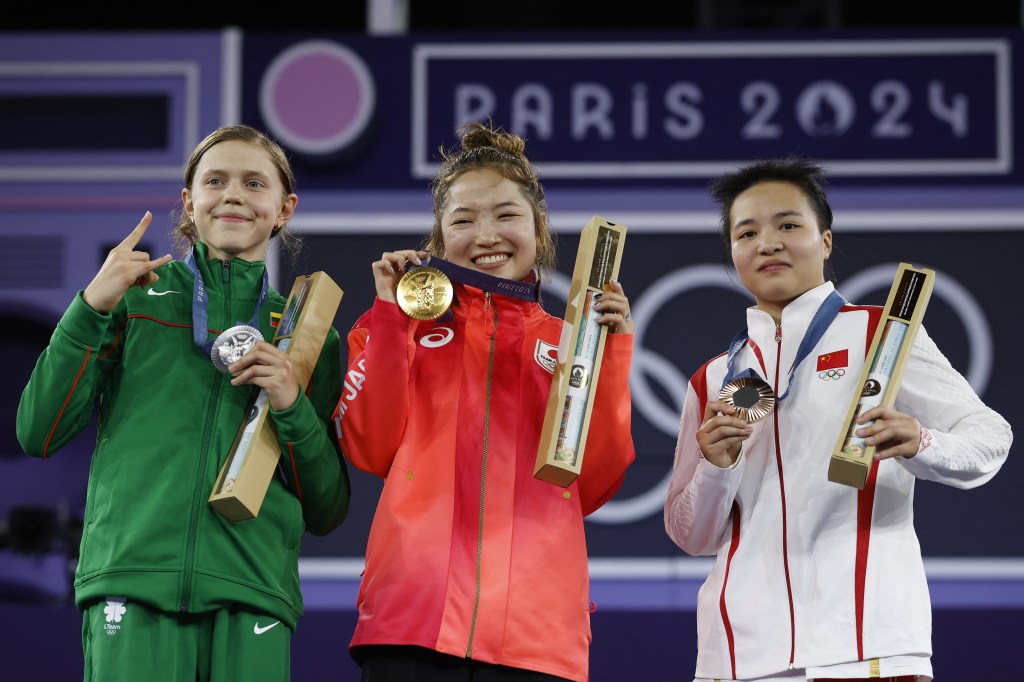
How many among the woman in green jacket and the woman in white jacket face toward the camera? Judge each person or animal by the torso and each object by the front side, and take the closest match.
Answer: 2

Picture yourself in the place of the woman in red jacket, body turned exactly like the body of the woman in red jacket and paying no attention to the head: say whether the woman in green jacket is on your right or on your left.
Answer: on your right

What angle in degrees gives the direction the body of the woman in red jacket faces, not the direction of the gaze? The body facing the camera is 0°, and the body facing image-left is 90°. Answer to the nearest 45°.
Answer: approximately 0°

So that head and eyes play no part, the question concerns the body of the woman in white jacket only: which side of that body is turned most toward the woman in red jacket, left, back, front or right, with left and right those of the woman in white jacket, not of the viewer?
right

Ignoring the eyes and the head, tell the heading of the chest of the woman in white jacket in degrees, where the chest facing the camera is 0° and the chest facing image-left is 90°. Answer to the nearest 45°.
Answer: approximately 0°

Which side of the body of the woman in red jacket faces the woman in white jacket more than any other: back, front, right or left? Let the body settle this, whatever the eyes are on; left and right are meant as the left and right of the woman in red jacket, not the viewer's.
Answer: left

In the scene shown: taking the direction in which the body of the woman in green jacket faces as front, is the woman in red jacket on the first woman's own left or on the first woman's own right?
on the first woman's own left
